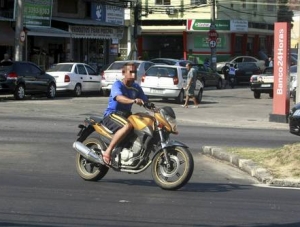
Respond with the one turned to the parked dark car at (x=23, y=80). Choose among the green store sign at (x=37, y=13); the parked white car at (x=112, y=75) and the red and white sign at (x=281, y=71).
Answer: the green store sign

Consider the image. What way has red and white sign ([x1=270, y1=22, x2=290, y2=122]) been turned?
toward the camera

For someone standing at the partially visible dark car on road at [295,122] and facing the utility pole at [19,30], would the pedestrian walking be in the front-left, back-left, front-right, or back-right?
front-right

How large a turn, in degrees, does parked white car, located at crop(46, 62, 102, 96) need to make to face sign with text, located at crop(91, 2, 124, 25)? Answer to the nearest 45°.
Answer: approximately 45° to its left

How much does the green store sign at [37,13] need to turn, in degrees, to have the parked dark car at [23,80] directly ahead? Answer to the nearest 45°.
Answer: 0° — it already faces it

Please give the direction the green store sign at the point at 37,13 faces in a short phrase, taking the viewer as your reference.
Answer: facing the viewer

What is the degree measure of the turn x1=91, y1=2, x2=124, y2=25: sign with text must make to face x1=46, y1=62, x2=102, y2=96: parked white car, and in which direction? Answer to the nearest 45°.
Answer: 0° — it already faces it

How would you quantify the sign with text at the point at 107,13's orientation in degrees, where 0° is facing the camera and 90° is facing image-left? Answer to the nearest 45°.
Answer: approximately 0°

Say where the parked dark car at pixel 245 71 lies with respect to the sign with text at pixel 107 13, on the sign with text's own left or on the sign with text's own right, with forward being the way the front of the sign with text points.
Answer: on the sign with text's own left
